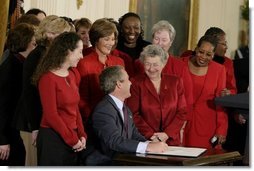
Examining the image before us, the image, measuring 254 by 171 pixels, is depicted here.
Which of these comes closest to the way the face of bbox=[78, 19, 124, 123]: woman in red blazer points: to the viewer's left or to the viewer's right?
to the viewer's right

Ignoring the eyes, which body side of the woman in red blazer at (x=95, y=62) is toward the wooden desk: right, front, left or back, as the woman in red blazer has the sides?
front

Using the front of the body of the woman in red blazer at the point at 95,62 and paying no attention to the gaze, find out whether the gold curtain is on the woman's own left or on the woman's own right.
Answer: on the woman's own right

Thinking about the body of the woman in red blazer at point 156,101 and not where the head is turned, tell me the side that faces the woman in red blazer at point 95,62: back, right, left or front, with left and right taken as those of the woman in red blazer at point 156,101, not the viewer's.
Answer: right

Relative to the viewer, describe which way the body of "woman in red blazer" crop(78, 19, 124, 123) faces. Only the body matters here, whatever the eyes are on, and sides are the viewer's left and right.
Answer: facing the viewer and to the right of the viewer

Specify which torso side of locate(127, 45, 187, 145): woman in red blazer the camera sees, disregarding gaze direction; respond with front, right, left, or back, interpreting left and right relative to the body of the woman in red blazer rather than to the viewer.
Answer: front

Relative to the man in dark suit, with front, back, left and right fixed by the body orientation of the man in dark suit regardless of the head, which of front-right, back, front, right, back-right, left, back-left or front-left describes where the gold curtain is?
back

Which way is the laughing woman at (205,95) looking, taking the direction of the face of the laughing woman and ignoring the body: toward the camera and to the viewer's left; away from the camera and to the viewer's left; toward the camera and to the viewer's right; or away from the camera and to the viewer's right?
toward the camera and to the viewer's left

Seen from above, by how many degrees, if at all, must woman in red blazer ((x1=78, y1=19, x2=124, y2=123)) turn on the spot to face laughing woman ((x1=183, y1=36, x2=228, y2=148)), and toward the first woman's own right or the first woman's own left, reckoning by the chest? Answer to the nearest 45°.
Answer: approximately 45° to the first woman's own left

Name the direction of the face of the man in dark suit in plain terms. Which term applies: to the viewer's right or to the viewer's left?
to the viewer's right

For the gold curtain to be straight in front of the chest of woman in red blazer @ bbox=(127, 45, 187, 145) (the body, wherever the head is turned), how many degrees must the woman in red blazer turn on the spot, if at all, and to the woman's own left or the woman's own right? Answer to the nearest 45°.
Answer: approximately 90° to the woman's own right
